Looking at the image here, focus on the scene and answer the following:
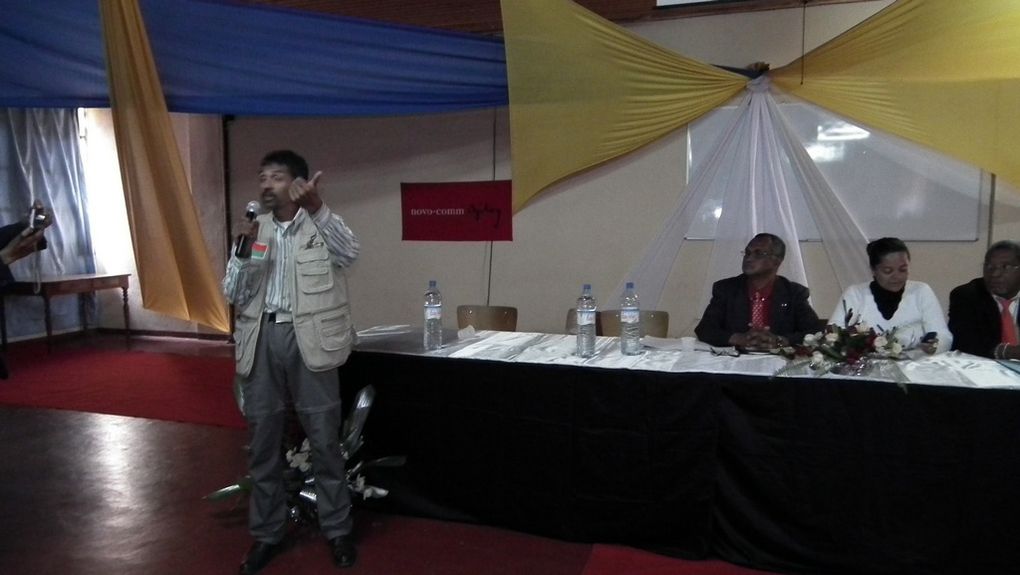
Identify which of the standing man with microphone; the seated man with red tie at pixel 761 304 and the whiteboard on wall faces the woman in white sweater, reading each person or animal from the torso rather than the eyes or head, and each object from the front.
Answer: the whiteboard on wall

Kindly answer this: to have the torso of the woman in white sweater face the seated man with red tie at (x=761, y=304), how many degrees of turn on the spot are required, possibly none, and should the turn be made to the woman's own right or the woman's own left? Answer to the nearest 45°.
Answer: approximately 90° to the woman's own right

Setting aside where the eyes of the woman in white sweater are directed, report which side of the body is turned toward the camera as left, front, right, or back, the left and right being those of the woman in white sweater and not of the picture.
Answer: front

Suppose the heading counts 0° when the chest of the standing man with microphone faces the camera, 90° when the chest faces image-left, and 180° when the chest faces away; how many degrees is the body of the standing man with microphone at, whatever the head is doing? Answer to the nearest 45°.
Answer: approximately 45°

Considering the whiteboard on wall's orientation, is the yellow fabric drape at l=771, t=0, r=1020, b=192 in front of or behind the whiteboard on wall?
in front

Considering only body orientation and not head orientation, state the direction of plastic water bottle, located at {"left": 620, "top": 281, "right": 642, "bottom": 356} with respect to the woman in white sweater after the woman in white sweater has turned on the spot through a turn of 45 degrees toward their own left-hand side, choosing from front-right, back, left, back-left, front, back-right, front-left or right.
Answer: right

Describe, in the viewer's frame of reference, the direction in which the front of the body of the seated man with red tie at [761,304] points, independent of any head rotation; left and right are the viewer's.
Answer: facing the viewer

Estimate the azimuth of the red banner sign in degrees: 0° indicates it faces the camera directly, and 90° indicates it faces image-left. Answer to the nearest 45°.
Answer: approximately 0°

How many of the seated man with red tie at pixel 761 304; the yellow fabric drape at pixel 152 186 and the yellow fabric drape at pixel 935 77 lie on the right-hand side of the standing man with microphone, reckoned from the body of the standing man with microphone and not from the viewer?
1

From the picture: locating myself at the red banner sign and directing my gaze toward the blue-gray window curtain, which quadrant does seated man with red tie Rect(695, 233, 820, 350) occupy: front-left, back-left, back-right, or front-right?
back-left
